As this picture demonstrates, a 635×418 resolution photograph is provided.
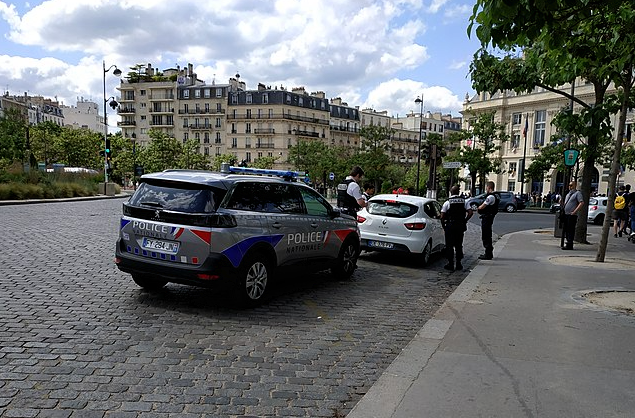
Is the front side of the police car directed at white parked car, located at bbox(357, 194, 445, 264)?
yes

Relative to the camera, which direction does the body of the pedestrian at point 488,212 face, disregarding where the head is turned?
to the viewer's left

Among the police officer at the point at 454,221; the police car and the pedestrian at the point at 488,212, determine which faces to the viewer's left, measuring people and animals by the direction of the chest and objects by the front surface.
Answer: the pedestrian

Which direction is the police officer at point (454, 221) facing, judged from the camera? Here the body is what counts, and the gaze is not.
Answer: away from the camera

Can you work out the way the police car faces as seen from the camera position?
facing away from the viewer and to the right of the viewer

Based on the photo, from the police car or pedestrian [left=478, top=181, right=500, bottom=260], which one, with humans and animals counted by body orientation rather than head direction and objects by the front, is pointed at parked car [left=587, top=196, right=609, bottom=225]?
the police car

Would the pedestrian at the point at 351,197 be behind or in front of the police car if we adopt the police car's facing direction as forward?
in front

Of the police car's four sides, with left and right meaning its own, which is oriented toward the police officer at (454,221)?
front

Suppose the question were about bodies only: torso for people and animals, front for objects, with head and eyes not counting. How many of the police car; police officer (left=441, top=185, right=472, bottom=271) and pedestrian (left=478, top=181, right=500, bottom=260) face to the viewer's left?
1

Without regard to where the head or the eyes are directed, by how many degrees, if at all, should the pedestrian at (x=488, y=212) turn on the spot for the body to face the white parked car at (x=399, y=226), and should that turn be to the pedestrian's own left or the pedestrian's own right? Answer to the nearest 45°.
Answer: approximately 45° to the pedestrian's own left

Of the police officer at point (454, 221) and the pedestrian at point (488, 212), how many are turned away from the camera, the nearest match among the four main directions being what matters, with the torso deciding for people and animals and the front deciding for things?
1

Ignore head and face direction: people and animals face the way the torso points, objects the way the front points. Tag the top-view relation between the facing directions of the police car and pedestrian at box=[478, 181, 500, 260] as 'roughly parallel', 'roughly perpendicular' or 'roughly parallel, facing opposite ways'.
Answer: roughly perpendicular
